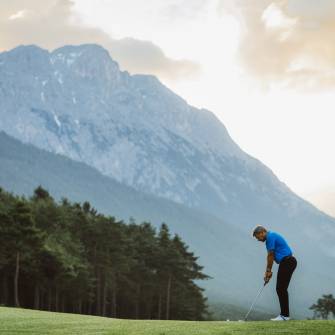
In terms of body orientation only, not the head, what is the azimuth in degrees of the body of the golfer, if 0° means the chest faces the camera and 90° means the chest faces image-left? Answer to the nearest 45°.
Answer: approximately 90°
